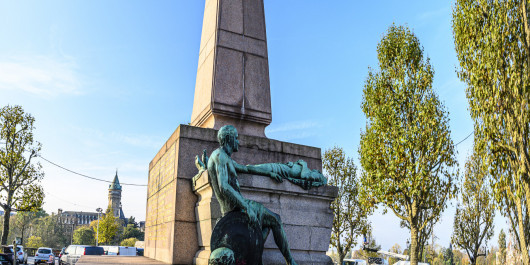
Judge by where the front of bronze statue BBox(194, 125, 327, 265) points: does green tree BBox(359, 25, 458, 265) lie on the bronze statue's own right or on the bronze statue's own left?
on the bronze statue's own left

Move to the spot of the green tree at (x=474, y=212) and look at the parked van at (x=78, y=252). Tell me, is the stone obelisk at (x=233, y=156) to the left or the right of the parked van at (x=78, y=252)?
left

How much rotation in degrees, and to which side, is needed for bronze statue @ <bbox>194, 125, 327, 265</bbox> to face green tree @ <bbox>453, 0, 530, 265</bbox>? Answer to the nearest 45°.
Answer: approximately 45° to its left
